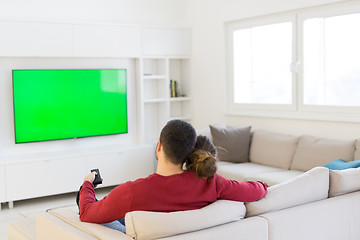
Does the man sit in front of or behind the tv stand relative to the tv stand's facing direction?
in front

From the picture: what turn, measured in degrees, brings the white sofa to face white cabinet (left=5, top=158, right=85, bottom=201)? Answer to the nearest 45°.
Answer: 0° — it already faces it

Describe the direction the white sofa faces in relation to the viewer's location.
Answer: facing away from the viewer and to the left of the viewer

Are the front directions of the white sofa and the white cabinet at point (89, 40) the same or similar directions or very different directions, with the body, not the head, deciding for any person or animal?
very different directions

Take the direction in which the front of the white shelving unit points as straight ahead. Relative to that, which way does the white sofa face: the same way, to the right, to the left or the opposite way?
the opposite way

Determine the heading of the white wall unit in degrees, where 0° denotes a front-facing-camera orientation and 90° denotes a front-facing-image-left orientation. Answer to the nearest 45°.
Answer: approximately 315°

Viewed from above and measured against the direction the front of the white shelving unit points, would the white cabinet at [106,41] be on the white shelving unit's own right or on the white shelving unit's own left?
on the white shelving unit's own right
